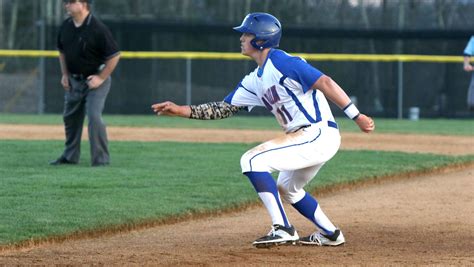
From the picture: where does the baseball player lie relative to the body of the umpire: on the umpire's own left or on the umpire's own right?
on the umpire's own left

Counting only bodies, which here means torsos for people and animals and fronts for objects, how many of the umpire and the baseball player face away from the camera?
0

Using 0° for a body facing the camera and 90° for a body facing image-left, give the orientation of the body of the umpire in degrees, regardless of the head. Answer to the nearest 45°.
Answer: approximately 45°

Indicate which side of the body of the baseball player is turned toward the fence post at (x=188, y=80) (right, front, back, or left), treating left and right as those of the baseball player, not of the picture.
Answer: right

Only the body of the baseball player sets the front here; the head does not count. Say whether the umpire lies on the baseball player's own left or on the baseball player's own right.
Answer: on the baseball player's own right

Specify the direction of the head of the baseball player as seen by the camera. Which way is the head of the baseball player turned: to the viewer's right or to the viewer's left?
to the viewer's left

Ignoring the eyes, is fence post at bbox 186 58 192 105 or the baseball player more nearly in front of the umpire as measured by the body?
the baseball player

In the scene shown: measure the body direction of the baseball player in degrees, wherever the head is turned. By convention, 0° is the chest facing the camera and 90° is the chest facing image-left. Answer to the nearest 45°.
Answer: approximately 90°
